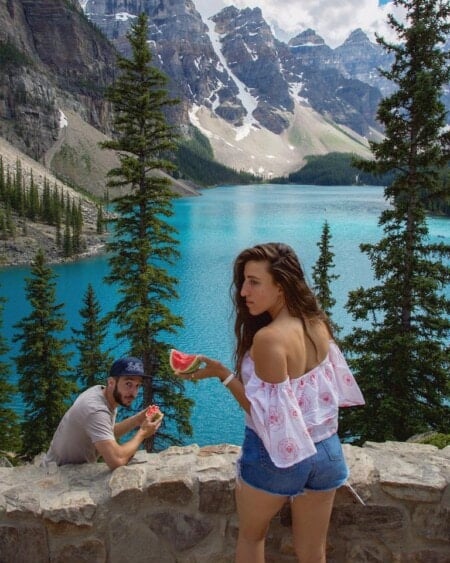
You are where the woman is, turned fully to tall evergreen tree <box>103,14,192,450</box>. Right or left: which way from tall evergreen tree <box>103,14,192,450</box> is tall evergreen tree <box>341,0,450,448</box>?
right

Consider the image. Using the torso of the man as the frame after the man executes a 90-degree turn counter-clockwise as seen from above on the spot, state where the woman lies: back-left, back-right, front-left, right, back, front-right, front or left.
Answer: back-right

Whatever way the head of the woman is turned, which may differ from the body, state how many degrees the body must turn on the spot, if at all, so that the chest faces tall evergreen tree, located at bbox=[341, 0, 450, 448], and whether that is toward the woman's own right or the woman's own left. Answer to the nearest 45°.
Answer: approximately 45° to the woman's own right

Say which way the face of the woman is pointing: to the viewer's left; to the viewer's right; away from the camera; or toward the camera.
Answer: to the viewer's left

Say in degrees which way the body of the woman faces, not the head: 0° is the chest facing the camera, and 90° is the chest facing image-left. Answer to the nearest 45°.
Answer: approximately 135°
